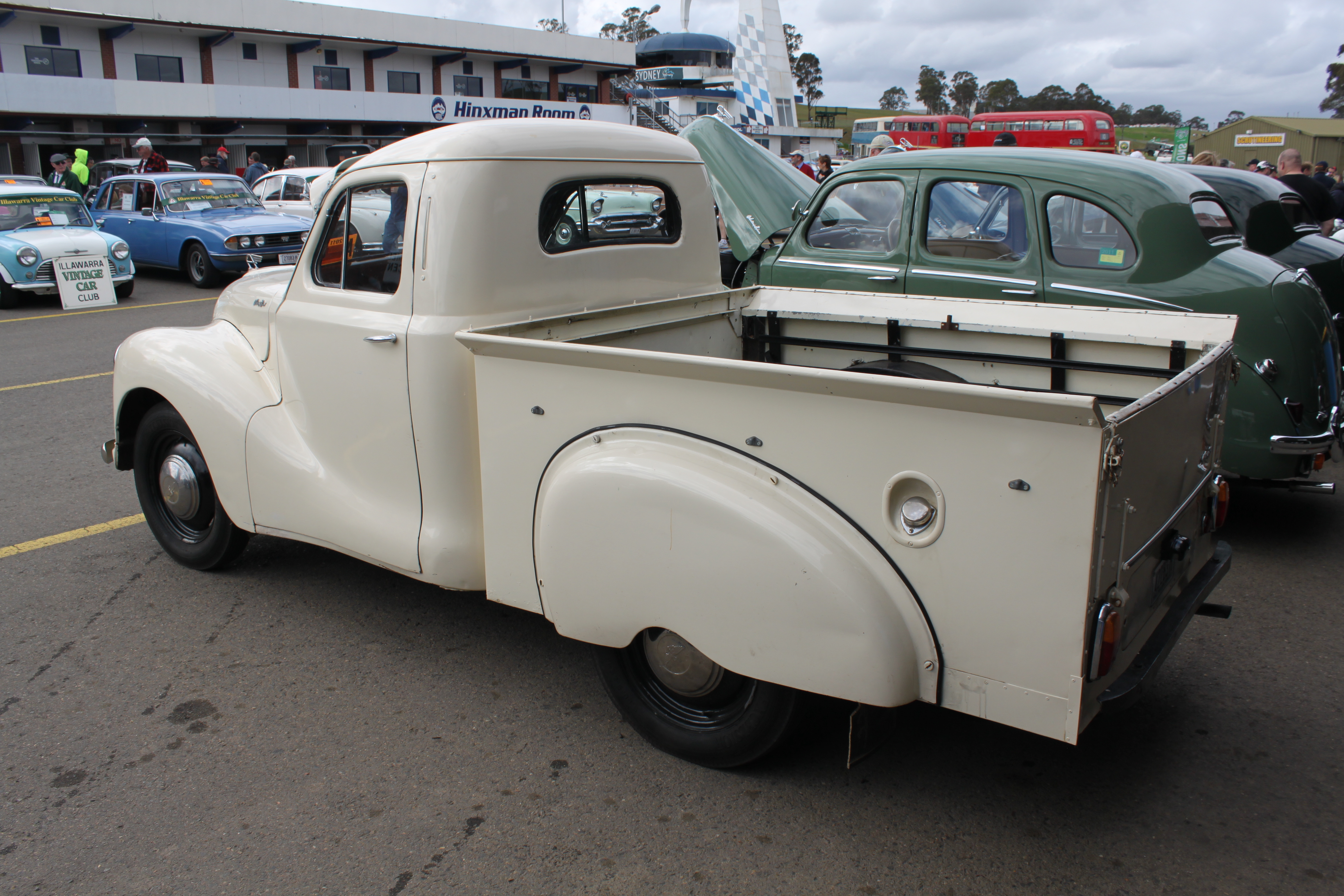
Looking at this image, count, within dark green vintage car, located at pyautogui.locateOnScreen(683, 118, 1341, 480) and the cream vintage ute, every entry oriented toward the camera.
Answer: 0

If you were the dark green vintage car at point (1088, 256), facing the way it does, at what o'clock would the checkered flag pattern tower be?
The checkered flag pattern tower is roughly at 1 o'clock from the dark green vintage car.

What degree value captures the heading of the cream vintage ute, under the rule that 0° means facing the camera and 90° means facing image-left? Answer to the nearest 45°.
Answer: approximately 135°

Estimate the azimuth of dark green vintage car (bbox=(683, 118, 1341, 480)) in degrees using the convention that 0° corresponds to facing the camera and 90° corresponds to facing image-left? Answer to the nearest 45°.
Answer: approximately 135°

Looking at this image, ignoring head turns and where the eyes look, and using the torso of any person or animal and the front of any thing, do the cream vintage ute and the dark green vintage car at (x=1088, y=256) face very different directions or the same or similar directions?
same or similar directions

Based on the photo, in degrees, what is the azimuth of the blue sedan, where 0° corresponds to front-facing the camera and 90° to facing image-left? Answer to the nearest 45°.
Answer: approximately 315°

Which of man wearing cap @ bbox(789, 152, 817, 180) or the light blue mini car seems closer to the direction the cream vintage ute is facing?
the light blue mini car

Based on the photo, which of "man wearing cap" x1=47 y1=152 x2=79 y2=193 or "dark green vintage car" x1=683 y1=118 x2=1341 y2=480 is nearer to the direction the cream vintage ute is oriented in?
the man wearing cap

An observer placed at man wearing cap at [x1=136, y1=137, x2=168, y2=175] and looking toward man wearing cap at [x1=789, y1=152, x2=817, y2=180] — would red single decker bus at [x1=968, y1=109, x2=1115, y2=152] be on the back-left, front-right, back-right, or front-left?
front-left

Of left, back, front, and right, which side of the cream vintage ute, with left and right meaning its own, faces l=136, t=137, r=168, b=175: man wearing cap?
front

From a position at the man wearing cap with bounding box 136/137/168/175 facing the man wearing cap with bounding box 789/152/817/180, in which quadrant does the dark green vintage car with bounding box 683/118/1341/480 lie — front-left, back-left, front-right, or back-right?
front-right

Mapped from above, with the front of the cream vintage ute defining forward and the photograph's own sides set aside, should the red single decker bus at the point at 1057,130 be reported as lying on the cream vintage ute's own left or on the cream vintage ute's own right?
on the cream vintage ute's own right

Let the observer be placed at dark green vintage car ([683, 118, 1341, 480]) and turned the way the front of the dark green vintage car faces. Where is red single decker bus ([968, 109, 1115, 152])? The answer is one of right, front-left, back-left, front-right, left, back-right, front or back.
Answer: front-right

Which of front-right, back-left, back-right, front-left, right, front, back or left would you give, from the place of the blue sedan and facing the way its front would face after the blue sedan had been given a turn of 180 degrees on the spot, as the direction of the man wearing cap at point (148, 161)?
front-right
